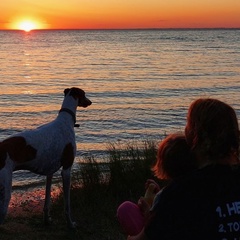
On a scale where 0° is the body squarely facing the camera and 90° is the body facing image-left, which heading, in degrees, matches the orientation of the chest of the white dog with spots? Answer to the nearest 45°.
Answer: approximately 270°
